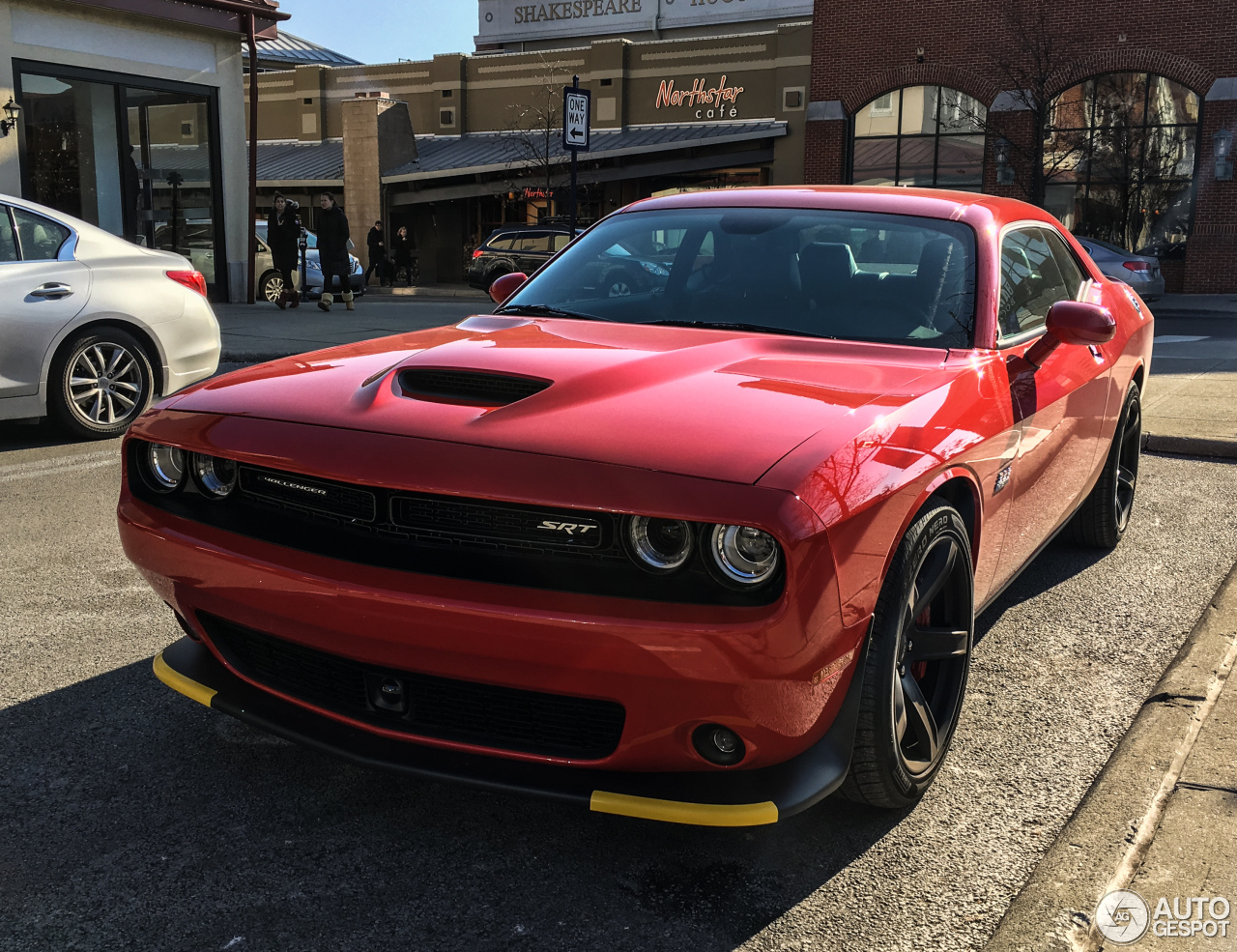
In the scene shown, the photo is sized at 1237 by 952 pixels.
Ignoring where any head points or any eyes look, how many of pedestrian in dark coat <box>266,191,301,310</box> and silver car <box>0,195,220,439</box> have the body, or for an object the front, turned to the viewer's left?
1

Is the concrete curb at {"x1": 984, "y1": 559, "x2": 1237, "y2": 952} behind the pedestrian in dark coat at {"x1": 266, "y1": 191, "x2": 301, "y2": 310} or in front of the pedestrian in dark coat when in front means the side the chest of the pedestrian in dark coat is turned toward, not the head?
in front

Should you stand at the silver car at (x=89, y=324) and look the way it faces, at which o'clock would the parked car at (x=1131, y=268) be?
The parked car is roughly at 5 o'clock from the silver car.

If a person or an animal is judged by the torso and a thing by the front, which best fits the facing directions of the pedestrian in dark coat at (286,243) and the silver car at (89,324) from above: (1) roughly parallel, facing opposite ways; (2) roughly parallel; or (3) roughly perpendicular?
roughly perpendicular

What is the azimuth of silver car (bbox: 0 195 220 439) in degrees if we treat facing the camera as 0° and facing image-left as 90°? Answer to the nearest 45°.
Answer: approximately 90°

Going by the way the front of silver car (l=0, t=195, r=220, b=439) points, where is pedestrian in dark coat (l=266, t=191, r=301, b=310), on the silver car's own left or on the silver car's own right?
on the silver car's own right

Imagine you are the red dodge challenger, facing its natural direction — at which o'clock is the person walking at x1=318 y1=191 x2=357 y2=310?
The person walking is roughly at 4 o'clock from the red dodge challenger.

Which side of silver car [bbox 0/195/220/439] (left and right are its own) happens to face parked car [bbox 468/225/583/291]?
right

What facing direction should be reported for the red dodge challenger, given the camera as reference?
facing the viewer and to the left of the viewer

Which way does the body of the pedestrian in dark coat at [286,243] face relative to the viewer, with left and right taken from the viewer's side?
facing the viewer
